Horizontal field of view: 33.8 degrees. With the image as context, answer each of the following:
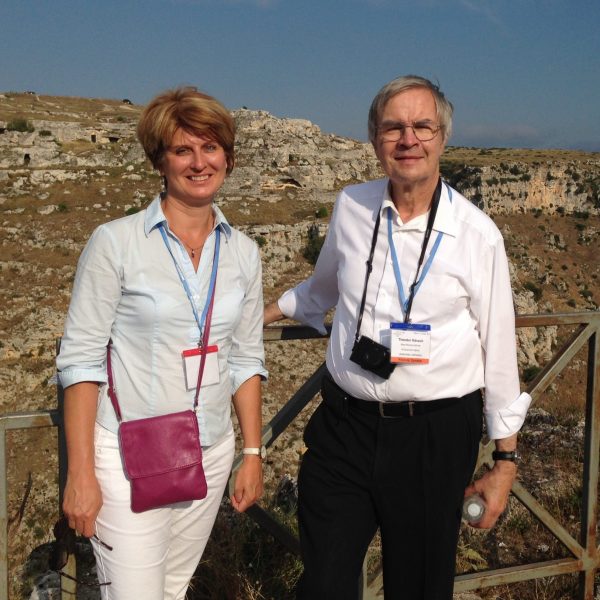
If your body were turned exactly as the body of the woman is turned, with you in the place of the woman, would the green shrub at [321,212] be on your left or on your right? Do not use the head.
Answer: on your left

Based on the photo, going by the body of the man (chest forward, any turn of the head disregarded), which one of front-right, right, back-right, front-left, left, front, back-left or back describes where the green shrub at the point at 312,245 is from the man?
back

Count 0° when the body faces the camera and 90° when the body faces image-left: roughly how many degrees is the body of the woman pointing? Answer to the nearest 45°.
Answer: approximately 315°

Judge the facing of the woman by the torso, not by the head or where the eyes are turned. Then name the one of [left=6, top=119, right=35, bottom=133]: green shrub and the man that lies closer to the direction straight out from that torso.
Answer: the man

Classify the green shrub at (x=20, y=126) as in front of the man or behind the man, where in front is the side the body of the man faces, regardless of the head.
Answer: behind
